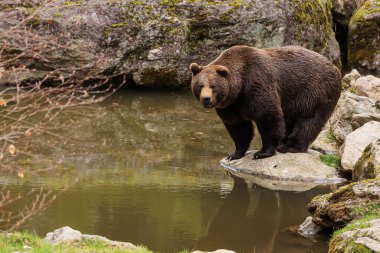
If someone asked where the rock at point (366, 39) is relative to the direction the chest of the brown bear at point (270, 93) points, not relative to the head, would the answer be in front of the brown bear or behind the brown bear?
behind

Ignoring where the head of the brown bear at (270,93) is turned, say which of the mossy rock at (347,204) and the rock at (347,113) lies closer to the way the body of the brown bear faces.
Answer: the mossy rock

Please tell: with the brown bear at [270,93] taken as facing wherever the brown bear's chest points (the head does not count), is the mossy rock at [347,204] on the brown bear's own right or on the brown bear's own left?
on the brown bear's own left

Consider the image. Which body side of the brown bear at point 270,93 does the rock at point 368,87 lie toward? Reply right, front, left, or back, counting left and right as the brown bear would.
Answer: back

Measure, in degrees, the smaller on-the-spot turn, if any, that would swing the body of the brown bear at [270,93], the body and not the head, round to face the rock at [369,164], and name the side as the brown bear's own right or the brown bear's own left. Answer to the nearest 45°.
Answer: approximately 90° to the brown bear's own left

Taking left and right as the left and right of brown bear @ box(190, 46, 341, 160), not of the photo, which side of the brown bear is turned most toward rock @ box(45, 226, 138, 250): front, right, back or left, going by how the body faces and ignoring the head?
front

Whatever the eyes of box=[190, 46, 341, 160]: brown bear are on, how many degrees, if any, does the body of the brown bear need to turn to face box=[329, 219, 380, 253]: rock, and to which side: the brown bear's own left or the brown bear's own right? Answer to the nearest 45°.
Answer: approximately 45° to the brown bear's own left

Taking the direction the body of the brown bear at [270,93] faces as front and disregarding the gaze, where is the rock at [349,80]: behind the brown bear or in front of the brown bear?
behind

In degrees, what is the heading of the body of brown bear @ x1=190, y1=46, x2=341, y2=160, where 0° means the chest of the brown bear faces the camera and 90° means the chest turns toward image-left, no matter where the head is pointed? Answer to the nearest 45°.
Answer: approximately 45°

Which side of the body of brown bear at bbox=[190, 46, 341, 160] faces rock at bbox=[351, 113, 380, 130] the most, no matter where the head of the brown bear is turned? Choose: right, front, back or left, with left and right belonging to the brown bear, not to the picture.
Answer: back

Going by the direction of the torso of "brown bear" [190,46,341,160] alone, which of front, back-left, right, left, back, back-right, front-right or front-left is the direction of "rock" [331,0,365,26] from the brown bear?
back-right

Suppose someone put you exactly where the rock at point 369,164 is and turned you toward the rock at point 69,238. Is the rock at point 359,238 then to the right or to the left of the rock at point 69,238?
left

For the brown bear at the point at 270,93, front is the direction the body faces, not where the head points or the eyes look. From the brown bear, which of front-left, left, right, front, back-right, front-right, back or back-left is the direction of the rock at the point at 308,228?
front-left

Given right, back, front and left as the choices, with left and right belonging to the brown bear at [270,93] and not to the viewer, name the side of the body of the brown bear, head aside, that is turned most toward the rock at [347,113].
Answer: back
